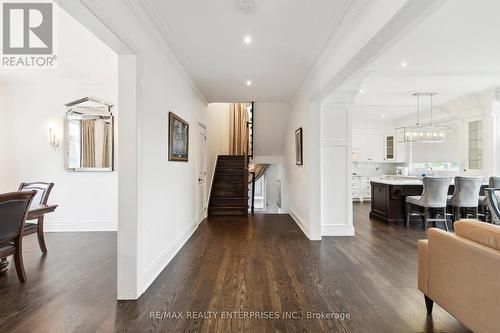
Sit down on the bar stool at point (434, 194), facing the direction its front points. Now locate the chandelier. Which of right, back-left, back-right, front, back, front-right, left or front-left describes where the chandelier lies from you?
front-right

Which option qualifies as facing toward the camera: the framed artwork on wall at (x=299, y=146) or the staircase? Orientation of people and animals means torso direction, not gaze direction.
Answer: the staircase

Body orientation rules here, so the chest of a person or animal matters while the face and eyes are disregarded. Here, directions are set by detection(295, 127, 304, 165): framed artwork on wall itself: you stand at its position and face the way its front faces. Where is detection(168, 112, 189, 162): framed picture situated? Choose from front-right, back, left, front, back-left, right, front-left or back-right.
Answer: front-left

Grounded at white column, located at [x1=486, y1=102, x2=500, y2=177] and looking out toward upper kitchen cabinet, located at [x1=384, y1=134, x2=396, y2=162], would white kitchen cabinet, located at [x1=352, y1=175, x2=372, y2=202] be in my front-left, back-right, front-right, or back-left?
front-left

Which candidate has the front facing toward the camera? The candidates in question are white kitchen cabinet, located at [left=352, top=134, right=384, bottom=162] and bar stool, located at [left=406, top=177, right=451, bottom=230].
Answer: the white kitchen cabinet

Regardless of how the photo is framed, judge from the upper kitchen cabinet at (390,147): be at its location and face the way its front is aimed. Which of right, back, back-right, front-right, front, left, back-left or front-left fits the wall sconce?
front-right

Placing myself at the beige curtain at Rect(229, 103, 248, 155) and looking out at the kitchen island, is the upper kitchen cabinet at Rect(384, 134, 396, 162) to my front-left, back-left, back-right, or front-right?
front-left

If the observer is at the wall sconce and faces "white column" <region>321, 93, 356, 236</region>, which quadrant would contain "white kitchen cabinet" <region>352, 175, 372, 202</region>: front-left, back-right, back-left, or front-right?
front-left

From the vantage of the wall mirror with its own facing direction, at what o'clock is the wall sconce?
The wall sconce is roughly at 4 o'clock from the wall mirror.

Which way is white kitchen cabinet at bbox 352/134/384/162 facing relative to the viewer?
toward the camera

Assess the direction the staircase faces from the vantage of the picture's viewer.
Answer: facing the viewer

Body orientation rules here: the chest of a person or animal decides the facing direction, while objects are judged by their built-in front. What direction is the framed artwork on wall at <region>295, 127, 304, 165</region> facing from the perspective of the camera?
to the viewer's left

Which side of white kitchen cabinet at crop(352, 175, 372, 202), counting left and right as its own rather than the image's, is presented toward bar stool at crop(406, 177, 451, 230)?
front

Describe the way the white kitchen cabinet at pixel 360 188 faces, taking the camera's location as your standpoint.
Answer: facing the viewer

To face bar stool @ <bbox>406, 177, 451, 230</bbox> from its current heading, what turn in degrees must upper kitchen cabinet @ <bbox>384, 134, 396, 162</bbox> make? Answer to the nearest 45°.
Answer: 0° — it already faces it

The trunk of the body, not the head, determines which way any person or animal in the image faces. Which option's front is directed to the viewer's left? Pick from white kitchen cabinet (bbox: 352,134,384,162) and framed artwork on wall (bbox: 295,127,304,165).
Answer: the framed artwork on wall

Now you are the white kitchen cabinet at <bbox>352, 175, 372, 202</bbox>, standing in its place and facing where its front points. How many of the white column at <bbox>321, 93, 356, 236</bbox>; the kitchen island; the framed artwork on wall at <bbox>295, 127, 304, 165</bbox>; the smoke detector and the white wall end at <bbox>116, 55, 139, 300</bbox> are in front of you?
5

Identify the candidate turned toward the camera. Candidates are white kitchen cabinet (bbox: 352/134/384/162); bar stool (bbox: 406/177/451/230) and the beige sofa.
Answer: the white kitchen cabinet
